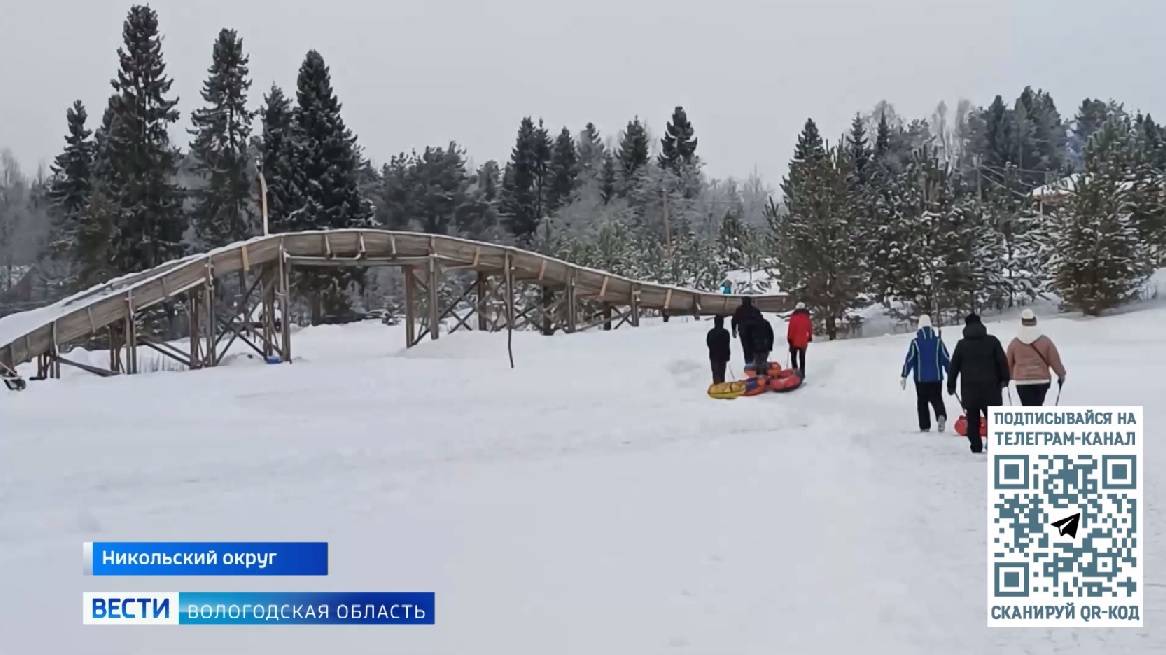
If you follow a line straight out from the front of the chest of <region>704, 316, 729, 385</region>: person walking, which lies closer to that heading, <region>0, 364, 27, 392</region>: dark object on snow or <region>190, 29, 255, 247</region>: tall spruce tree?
the tall spruce tree

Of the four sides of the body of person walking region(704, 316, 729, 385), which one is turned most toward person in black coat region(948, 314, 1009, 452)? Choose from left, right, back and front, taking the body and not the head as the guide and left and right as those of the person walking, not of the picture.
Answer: back

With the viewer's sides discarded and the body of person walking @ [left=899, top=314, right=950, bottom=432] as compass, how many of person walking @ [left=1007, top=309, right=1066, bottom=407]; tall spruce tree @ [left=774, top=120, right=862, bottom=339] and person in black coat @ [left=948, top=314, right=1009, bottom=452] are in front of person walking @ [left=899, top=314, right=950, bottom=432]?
1

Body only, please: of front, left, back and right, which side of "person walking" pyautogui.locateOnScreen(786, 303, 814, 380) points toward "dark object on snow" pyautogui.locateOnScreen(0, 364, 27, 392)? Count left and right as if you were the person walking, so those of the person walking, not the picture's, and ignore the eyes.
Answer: left

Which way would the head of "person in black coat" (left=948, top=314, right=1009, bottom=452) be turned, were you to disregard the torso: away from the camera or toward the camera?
away from the camera

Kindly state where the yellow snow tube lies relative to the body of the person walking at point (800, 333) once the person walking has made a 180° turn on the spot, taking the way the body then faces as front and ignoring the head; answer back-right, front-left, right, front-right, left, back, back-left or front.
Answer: front-right

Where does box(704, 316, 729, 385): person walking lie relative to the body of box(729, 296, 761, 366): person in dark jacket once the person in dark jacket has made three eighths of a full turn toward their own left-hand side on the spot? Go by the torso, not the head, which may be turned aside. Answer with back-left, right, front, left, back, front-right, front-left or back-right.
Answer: front

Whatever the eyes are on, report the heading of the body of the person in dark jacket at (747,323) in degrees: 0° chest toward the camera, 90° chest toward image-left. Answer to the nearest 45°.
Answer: approximately 180°

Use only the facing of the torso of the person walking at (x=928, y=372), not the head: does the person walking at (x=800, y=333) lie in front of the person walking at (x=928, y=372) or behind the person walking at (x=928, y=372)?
in front

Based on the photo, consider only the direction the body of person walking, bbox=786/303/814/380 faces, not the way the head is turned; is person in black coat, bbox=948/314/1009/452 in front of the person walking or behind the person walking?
behind

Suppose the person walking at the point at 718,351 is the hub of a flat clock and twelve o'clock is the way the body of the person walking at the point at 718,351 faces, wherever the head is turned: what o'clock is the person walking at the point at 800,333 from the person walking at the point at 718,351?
the person walking at the point at 800,333 is roughly at 2 o'clock from the person walking at the point at 718,351.

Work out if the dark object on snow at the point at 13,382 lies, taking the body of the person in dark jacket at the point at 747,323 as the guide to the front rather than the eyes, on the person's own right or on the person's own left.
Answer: on the person's own left

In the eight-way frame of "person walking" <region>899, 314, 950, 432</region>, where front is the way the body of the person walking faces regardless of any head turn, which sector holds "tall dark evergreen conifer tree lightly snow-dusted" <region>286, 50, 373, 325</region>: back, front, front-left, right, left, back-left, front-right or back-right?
front-left

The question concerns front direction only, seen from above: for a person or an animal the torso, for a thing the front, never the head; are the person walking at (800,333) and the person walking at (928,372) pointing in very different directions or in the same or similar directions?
same or similar directions

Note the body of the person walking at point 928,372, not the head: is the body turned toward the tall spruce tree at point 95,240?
no

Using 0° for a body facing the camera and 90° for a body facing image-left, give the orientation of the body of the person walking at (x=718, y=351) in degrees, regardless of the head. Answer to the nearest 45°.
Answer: approximately 180°

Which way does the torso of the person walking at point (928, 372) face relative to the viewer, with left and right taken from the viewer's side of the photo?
facing away from the viewer

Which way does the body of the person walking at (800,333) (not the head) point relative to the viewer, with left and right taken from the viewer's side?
facing away from the viewer
